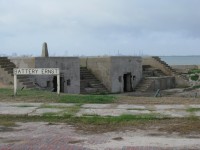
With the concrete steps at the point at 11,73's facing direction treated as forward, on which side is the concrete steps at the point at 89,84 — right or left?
on its left

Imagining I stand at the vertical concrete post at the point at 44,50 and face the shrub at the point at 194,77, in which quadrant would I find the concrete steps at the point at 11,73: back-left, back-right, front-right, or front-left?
back-right
